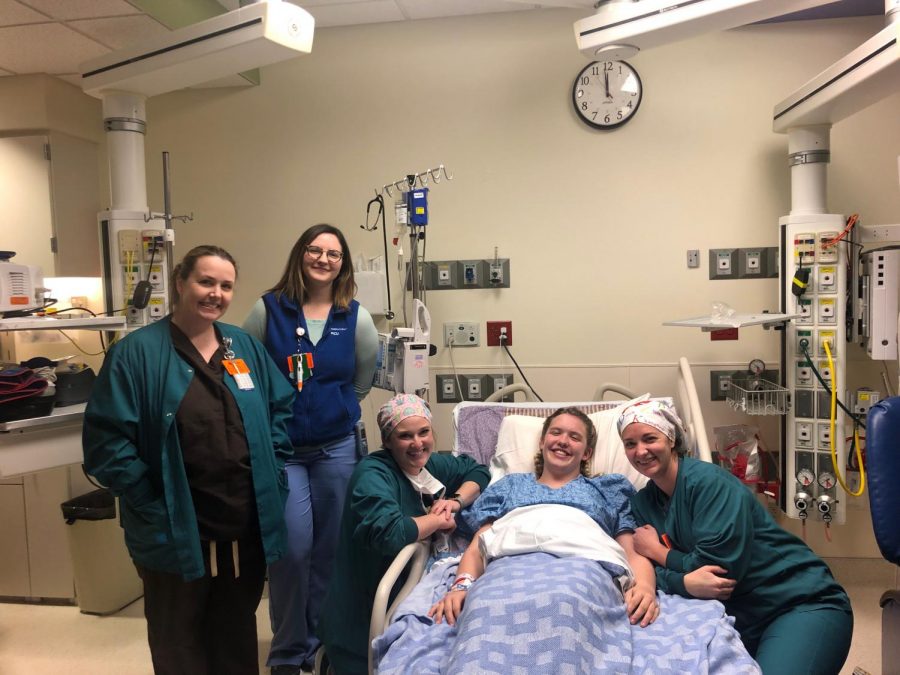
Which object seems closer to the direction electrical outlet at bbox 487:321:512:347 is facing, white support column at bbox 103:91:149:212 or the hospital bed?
the hospital bed

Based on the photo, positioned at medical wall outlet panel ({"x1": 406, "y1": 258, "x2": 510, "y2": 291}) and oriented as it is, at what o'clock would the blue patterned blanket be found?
The blue patterned blanket is roughly at 12 o'clock from the medical wall outlet panel.

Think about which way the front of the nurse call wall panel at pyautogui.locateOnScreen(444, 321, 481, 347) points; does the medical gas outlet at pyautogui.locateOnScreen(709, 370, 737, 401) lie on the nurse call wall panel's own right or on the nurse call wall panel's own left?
on the nurse call wall panel's own left

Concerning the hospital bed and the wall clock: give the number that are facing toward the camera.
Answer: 2

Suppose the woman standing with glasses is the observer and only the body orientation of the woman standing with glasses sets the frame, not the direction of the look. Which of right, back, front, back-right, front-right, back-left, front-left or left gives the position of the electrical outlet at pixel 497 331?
back-left

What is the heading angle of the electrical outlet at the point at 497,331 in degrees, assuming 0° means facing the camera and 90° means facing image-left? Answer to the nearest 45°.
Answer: approximately 0°
